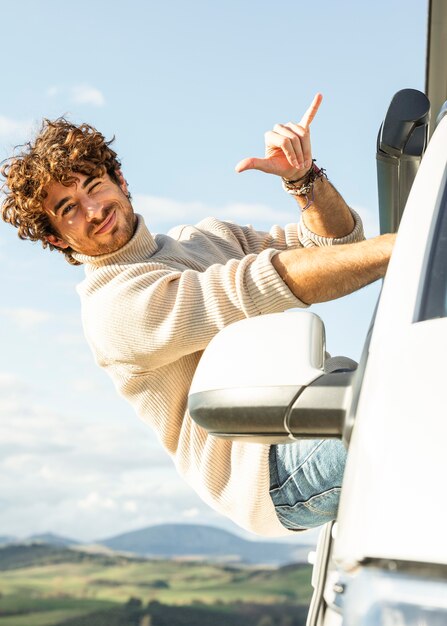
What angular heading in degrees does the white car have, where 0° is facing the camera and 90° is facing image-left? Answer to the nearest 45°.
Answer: approximately 0°
